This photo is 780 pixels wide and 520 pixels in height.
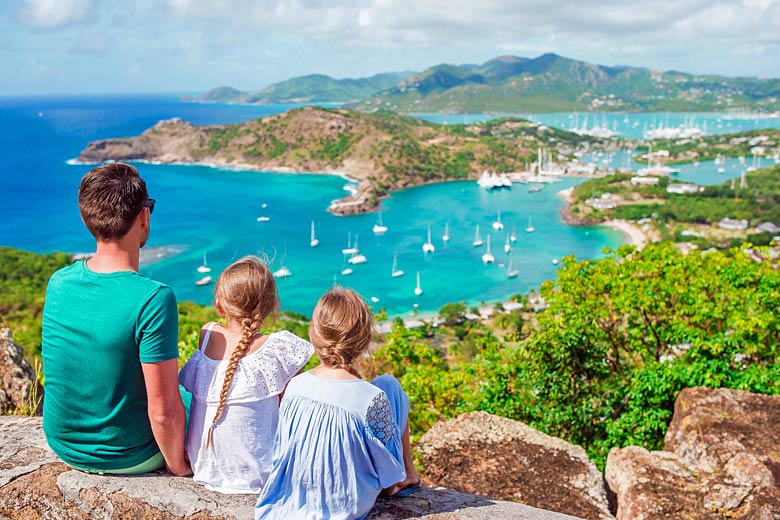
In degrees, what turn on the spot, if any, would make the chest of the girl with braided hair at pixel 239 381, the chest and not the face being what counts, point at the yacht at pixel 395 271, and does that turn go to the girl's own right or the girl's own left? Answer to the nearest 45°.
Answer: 0° — they already face it

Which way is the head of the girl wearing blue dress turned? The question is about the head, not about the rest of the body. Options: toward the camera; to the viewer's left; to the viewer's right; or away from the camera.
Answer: away from the camera

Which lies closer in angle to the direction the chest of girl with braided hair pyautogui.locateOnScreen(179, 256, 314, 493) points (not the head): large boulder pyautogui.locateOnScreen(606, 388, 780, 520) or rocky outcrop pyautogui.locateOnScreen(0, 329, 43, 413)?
the rocky outcrop

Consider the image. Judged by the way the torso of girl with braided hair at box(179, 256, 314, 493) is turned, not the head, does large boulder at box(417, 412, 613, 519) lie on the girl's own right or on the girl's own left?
on the girl's own right

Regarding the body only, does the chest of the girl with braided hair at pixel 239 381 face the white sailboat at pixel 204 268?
yes

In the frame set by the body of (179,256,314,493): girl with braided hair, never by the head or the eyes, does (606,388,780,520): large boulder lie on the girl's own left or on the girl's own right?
on the girl's own right

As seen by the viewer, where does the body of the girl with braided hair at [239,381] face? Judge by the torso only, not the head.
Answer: away from the camera

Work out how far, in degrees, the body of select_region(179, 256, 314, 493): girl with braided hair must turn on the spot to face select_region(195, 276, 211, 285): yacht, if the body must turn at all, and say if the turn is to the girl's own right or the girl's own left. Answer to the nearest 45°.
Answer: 0° — they already face it

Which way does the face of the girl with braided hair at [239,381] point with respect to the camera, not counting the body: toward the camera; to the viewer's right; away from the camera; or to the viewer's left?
away from the camera

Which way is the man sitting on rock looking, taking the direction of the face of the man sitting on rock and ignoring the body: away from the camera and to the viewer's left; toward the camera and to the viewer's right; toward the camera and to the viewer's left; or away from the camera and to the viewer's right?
away from the camera and to the viewer's right
